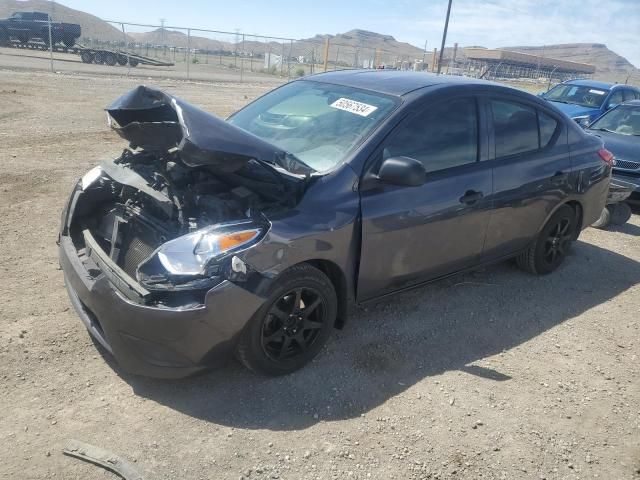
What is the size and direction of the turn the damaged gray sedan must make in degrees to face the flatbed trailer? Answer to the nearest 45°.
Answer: approximately 90° to its right

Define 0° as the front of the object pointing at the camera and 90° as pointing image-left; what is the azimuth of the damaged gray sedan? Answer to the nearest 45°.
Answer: approximately 45°

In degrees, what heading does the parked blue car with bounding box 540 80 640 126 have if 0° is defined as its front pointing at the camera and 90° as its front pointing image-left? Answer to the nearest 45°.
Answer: approximately 45°

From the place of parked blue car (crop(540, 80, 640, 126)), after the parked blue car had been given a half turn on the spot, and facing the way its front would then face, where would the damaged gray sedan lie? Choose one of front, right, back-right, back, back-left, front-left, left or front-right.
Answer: back-right

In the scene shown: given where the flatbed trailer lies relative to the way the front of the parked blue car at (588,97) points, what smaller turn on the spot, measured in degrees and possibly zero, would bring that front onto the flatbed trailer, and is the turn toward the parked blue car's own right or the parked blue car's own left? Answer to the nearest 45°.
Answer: approximately 45° to the parked blue car's own right
